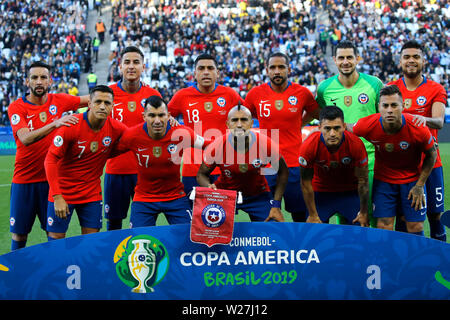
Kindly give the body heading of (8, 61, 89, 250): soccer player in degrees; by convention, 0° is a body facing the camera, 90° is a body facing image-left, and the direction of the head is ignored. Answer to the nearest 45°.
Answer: approximately 315°

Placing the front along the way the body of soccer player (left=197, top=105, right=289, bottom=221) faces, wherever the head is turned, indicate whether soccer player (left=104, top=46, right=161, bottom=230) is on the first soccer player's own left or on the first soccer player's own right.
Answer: on the first soccer player's own right

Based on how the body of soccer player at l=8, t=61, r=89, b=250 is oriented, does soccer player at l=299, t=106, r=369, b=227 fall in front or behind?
in front

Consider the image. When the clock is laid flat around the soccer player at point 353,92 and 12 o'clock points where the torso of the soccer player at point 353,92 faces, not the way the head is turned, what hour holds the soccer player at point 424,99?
the soccer player at point 424,99 is roughly at 9 o'clock from the soccer player at point 353,92.

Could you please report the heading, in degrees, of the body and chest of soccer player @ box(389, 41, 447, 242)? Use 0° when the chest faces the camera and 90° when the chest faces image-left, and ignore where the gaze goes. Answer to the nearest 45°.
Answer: approximately 0°

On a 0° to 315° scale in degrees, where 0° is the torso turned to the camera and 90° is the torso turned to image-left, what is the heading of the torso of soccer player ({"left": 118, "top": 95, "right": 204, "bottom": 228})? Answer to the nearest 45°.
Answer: approximately 0°

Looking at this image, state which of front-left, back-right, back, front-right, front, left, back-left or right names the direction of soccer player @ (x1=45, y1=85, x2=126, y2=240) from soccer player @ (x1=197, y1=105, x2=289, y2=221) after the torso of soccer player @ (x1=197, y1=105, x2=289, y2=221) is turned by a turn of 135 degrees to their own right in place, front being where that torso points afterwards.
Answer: front-left

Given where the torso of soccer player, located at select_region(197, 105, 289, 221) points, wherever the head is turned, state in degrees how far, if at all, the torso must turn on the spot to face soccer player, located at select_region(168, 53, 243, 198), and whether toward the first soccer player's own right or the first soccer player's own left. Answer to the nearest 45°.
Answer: approximately 135° to the first soccer player's own right

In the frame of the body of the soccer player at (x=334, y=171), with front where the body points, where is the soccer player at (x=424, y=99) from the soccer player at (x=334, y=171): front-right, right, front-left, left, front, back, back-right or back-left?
back-left
